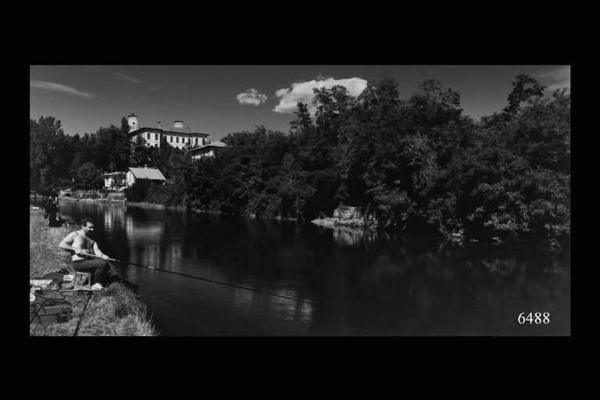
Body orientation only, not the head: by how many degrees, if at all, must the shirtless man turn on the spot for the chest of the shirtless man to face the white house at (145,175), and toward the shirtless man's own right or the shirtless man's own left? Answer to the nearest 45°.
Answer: approximately 135° to the shirtless man's own left

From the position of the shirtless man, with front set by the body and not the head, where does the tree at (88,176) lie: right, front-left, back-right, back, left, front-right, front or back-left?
back-left

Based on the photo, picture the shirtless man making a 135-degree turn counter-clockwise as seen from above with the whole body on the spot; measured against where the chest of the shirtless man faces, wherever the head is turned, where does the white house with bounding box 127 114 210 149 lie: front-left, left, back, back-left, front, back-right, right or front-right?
front

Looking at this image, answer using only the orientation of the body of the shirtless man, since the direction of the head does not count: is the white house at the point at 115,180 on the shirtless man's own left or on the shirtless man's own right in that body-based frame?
on the shirtless man's own left

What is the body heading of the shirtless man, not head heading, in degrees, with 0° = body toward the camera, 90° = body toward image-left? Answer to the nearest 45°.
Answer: approximately 315°
